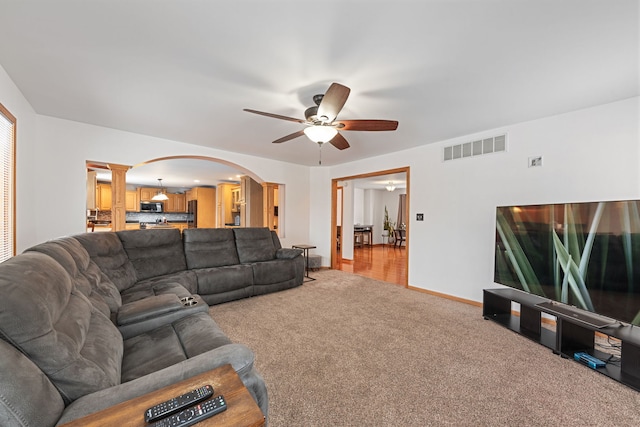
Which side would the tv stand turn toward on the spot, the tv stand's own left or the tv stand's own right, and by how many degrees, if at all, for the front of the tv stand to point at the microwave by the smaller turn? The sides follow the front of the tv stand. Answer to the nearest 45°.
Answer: approximately 45° to the tv stand's own right

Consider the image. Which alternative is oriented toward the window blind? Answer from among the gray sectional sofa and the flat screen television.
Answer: the flat screen television

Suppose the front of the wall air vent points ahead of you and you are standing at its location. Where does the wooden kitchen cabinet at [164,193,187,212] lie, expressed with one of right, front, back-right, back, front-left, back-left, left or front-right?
front-right

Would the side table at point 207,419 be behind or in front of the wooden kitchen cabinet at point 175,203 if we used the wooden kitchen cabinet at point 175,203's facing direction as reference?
in front

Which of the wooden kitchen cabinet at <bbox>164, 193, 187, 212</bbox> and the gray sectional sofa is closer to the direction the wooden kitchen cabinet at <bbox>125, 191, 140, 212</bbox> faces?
the gray sectional sofa

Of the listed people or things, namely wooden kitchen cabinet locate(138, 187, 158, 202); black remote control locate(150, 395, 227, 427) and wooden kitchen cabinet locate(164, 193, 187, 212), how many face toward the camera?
2

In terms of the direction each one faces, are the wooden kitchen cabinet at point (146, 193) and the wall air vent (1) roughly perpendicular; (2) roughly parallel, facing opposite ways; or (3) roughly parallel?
roughly perpendicular

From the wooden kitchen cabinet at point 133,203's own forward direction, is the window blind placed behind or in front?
in front

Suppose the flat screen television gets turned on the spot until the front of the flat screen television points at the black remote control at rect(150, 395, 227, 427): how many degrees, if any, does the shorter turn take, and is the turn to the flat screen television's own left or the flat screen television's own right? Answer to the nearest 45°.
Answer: approximately 45° to the flat screen television's own left

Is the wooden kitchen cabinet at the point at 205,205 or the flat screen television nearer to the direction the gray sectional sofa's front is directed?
the flat screen television

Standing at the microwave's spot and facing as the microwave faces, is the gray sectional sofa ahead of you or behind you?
ahead

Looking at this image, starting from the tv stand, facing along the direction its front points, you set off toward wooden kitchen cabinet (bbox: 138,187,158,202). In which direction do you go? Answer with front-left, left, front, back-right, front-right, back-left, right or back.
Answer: front-right
